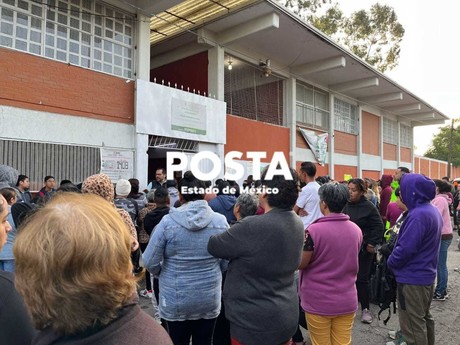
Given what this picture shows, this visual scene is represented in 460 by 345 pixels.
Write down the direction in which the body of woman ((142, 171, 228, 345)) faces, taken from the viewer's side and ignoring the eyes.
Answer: away from the camera

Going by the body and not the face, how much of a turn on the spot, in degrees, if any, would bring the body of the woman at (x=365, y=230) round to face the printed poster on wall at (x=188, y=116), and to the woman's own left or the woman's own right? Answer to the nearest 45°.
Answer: approximately 90° to the woman's own right

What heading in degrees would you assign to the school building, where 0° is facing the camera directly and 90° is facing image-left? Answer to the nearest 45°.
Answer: approximately 315°

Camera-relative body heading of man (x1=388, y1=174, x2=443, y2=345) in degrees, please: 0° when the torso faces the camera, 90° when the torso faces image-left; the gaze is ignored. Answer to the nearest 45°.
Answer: approximately 135°

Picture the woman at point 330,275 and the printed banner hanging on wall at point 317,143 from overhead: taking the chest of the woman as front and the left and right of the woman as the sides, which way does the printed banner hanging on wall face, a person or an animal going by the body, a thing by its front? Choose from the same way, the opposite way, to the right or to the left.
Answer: the opposite way

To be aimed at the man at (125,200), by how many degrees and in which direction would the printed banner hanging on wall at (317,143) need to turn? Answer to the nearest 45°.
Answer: approximately 45° to its right

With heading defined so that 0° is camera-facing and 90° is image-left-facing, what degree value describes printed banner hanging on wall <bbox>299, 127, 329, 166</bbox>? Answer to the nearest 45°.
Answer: approximately 315°

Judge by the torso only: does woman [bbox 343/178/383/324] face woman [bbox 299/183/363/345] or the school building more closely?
the woman

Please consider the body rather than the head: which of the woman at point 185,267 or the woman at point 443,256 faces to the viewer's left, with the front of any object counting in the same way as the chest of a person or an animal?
the woman at point 443,256

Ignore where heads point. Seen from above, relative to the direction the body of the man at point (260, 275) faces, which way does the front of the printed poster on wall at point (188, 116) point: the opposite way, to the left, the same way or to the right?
the opposite way

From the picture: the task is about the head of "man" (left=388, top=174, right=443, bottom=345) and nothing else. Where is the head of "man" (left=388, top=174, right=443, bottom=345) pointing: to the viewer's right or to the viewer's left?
to the viewer's left
